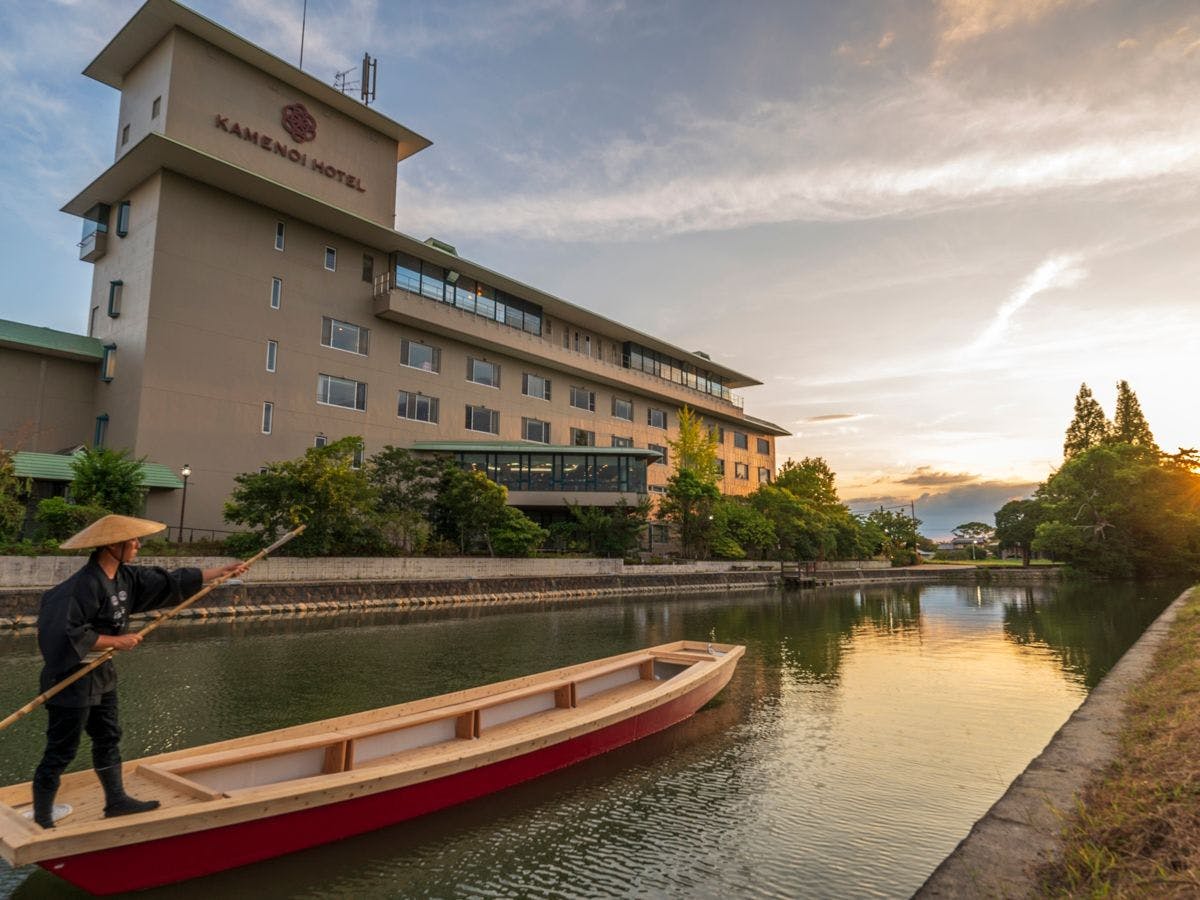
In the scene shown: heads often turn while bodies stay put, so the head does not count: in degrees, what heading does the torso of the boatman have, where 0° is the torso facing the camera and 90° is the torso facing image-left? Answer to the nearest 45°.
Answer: approximately 270°

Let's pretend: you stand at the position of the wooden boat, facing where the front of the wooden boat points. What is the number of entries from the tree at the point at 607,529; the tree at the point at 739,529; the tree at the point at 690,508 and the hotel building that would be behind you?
0

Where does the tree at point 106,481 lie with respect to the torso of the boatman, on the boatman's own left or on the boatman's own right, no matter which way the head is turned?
on the boatman's own left

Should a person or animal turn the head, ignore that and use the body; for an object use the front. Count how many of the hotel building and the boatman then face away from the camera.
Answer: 0

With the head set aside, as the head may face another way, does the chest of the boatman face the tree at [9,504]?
no

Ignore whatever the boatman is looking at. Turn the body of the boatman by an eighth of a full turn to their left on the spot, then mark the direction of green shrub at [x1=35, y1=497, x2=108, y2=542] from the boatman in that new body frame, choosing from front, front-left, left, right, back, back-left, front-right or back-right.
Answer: front-left

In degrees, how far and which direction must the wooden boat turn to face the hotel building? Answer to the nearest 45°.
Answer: approximately 45° to its left

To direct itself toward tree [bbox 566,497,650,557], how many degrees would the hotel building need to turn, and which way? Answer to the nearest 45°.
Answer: approximately 45° to its left

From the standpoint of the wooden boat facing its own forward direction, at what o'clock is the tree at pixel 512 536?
The tree is roughly at 11 o'clock from the wooden boat.

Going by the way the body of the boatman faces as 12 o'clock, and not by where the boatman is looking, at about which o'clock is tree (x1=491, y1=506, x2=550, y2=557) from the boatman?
The tree is roughly at 10 o'clock from the boatman.

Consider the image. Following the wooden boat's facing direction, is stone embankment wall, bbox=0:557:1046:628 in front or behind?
in front

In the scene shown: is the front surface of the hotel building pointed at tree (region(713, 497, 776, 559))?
no

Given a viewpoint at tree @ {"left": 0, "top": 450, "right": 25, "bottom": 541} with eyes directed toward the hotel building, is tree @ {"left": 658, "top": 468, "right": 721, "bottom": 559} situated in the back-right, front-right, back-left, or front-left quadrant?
front-right

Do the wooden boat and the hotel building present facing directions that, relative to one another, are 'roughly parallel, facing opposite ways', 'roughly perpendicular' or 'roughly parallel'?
roughly perpendicular

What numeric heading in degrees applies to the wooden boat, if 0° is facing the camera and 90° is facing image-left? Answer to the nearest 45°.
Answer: approximately 225°

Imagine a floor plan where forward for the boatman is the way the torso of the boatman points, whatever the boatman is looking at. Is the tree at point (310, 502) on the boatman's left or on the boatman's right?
on the boatman's left
